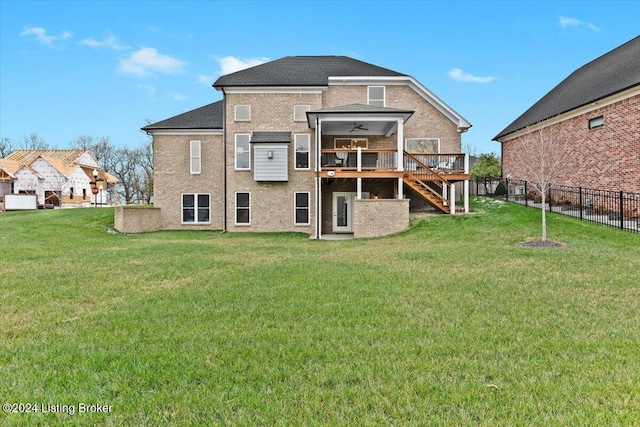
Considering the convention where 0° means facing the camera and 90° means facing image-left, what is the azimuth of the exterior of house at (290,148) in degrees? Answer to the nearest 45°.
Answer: approximately 180°

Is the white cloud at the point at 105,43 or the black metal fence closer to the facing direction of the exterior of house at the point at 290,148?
the white cloud

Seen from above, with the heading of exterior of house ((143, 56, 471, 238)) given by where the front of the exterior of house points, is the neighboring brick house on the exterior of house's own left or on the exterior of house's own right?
on the exterior of house's own right

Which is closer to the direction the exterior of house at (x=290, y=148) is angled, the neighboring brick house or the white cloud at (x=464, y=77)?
the white cloud

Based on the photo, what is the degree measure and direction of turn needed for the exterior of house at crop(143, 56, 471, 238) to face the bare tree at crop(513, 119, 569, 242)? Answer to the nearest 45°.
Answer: approximately 90° to its right
